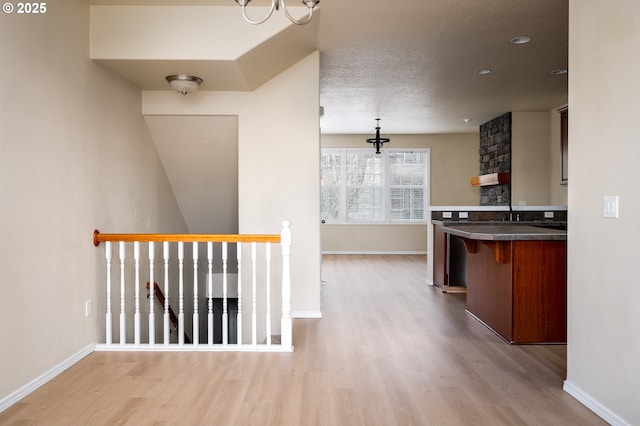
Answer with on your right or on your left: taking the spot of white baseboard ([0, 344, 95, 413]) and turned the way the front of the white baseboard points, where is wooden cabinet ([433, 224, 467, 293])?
on your left

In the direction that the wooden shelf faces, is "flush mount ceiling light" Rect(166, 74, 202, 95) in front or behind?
in front

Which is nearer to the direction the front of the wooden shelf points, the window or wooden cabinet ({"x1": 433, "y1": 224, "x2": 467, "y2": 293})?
the wooden cabinet

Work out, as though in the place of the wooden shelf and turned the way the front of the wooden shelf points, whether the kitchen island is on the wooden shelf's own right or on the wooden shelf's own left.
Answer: on the wooden shelf's own left

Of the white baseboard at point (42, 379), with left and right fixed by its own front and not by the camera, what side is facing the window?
left

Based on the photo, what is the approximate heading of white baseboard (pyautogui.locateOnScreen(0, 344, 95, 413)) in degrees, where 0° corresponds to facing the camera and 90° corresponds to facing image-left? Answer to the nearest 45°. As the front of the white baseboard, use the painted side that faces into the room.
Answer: approximately 315°

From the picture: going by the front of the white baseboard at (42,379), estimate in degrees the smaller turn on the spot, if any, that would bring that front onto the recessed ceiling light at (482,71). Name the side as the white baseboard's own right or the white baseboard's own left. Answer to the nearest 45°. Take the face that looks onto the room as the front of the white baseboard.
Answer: approximately 45° to the white baseboard's own left

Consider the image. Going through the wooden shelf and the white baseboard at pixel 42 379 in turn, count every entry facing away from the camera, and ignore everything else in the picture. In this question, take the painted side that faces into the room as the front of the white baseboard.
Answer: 0

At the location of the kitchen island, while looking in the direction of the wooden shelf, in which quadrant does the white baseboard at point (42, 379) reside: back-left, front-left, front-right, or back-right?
back-left

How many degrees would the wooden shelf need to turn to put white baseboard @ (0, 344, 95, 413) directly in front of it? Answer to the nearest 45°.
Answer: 0° — it already faces it
